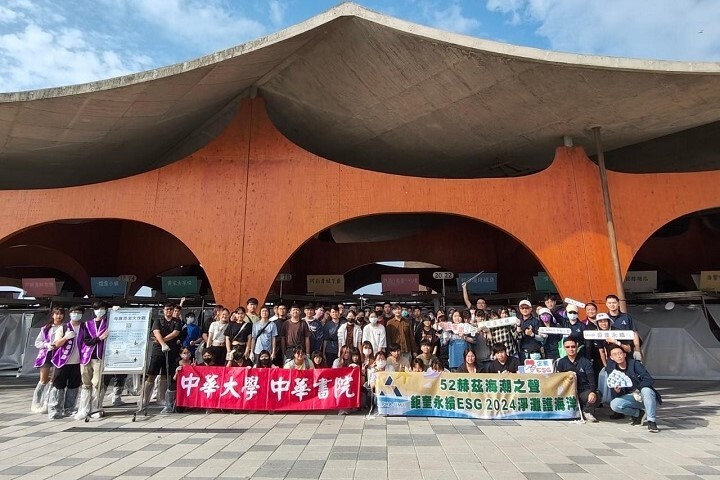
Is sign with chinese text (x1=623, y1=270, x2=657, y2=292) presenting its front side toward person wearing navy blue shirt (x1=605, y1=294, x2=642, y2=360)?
yes

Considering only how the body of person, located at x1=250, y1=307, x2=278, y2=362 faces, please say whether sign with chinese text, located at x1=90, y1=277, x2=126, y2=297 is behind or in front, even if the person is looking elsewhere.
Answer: behind

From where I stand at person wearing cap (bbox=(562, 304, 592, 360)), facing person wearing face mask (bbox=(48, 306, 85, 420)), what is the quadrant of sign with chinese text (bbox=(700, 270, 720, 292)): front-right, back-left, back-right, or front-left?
back-right

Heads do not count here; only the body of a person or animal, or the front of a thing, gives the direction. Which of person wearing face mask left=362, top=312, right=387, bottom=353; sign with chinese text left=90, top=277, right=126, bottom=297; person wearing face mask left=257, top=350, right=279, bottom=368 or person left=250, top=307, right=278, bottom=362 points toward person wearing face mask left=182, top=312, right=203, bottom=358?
the sign with chinese text

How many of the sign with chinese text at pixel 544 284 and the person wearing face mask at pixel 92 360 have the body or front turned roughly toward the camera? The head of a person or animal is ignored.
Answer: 2

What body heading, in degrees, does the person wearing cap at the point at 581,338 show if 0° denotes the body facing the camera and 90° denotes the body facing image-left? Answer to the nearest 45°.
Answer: approximately 0°

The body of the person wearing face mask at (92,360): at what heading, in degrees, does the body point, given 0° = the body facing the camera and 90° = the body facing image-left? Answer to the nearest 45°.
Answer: approximately 0°

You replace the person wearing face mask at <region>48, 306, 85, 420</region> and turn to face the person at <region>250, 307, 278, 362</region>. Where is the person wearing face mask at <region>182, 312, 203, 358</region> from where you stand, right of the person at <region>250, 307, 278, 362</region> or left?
left
